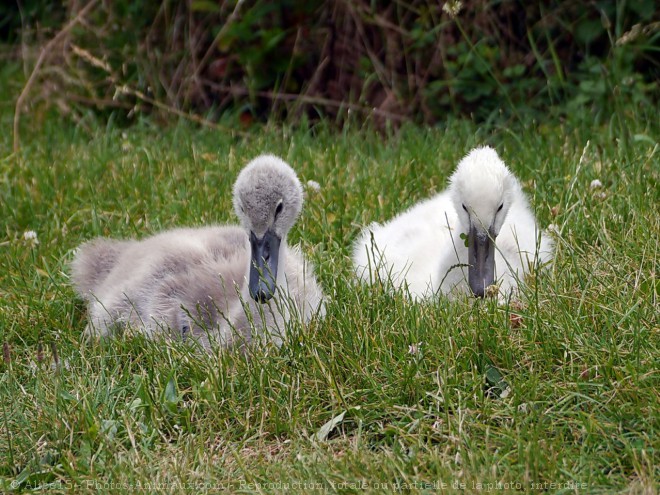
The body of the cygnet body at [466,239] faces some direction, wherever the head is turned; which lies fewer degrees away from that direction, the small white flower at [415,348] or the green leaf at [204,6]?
the small white flower

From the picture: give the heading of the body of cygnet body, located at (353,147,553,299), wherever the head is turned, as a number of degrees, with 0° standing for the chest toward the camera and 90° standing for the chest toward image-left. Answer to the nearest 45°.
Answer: approximately 315°

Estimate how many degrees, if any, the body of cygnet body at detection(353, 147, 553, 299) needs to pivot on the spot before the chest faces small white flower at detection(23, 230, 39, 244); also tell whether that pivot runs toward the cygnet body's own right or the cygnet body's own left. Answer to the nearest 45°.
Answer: approximately 135° to the cygnet body's own right

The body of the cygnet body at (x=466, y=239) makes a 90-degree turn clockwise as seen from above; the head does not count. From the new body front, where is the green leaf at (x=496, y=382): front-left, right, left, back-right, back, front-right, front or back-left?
front-left

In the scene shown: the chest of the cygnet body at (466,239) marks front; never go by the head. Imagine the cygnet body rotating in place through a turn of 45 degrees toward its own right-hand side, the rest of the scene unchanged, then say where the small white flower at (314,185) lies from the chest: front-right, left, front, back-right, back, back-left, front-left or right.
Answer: back-right

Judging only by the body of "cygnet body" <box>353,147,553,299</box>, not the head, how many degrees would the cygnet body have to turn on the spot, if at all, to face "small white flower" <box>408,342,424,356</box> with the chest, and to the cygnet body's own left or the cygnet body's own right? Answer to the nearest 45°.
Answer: approximately 45° to the cygnet body's own right

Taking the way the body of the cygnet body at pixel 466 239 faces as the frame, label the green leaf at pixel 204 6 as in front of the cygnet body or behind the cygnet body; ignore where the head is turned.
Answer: behind

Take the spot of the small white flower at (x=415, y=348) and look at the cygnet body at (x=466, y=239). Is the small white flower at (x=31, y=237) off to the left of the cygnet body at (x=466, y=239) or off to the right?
left

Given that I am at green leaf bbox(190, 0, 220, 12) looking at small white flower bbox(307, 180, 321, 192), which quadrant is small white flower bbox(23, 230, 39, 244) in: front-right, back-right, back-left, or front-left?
front-right
